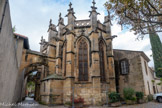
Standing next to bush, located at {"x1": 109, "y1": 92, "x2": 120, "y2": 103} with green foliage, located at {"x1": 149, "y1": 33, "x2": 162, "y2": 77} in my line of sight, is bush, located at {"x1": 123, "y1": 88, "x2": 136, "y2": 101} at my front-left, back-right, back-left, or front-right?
front-right
